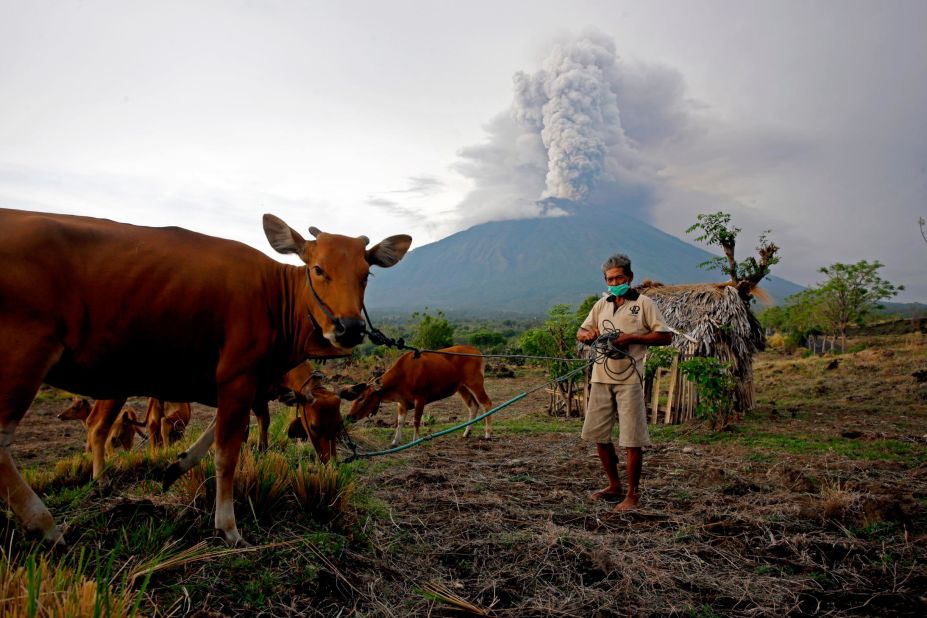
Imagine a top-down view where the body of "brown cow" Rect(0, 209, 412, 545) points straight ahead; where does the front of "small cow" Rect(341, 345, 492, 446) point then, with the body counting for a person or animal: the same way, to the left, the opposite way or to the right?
the opposite way

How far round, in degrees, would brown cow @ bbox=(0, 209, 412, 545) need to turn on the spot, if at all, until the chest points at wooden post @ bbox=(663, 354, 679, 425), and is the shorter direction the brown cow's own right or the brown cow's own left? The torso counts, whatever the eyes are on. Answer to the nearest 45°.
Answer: approximately 45° to the brown cow's own left

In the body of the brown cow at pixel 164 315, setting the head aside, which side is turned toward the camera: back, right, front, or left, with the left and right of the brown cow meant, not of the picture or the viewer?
right

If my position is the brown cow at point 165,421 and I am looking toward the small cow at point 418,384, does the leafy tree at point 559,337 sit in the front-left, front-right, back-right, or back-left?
front-left

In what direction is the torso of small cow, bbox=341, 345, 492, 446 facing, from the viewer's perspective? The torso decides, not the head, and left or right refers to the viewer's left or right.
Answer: facing to the left of the viewer

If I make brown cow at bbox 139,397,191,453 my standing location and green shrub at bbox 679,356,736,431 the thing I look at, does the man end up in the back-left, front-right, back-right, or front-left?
front-right

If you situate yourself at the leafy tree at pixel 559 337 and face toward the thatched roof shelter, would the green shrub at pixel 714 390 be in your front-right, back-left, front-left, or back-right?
front-right

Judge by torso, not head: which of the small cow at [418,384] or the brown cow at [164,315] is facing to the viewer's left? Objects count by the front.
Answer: the small cow

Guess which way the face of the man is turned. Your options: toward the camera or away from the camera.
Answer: toward the camera

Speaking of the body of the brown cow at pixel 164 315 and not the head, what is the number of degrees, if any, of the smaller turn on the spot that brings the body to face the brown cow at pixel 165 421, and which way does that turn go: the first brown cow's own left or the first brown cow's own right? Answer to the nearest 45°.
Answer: approximately 90° to the first brown cow's own left
